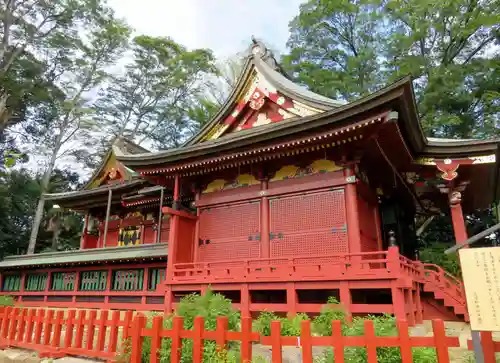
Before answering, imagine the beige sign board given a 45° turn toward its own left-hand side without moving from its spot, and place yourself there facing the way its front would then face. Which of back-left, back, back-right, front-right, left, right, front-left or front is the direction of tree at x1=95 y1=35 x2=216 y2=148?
back

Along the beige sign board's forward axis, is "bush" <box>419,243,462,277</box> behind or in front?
behind

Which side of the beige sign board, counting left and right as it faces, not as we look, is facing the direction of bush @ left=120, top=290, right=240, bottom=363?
right

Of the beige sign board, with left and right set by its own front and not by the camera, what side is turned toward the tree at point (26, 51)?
right

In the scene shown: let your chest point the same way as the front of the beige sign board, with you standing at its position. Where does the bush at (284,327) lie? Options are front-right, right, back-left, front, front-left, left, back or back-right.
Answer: back-right

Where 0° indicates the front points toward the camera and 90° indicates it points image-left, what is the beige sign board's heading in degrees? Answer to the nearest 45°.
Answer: approximately 0°
